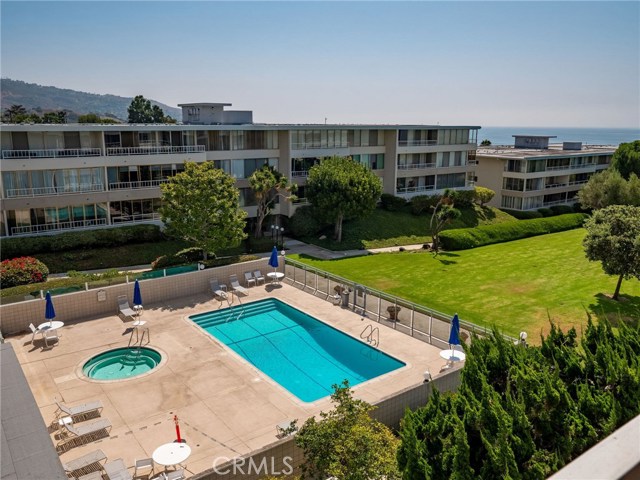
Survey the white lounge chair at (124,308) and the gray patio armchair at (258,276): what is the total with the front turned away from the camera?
0

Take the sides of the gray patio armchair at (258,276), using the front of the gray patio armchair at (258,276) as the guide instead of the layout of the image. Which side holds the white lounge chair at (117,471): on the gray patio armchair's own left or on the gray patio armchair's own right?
on the gray patio armchair's own right

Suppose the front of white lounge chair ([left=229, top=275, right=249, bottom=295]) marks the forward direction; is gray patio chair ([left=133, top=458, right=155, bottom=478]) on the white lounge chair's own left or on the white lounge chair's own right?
on the white lounge chair's own right

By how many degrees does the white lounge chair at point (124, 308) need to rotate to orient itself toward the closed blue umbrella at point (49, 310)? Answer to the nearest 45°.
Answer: approximately 90° to its right

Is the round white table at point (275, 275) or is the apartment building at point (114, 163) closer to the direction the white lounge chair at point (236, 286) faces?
the round white table

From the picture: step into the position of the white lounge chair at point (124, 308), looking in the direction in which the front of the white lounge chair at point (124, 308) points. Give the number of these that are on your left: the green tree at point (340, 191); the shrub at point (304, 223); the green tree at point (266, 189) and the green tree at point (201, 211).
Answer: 4

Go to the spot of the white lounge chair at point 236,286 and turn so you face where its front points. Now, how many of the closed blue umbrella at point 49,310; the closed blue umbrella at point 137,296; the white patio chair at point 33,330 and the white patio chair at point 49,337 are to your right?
4

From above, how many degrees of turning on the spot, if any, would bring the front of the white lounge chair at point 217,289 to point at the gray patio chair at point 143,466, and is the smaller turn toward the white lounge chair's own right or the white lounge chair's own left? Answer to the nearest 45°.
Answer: approximately 45° to the white lounge chair's own right

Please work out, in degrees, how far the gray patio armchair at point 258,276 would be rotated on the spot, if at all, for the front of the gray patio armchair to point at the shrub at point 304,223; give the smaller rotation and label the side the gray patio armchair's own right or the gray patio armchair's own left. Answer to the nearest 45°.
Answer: approximately 135° to the gray patio armchair's own left

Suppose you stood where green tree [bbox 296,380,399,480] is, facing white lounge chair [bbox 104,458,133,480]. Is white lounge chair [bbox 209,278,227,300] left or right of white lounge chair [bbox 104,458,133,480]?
right

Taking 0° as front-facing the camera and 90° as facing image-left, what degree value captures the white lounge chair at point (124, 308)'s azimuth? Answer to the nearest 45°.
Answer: approximately 315°

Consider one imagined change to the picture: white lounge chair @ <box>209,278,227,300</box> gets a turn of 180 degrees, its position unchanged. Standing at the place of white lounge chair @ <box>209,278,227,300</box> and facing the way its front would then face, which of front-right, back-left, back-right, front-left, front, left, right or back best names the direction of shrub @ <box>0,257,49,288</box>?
front-left

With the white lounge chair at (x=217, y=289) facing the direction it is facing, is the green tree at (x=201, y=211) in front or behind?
behind

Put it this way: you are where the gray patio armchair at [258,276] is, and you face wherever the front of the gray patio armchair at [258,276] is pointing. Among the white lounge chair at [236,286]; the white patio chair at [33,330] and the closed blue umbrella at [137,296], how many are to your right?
3

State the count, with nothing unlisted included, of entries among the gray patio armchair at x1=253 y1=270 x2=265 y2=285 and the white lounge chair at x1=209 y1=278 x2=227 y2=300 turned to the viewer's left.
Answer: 0

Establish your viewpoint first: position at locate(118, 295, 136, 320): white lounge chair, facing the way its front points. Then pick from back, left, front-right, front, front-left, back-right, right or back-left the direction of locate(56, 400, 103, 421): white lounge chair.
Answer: front-right

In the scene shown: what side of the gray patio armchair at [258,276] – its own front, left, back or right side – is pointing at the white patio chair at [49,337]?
right

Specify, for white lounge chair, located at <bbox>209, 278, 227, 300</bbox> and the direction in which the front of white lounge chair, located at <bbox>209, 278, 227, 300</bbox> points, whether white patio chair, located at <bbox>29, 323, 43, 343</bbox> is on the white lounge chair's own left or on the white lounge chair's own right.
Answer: on the white lounge chair's own right
